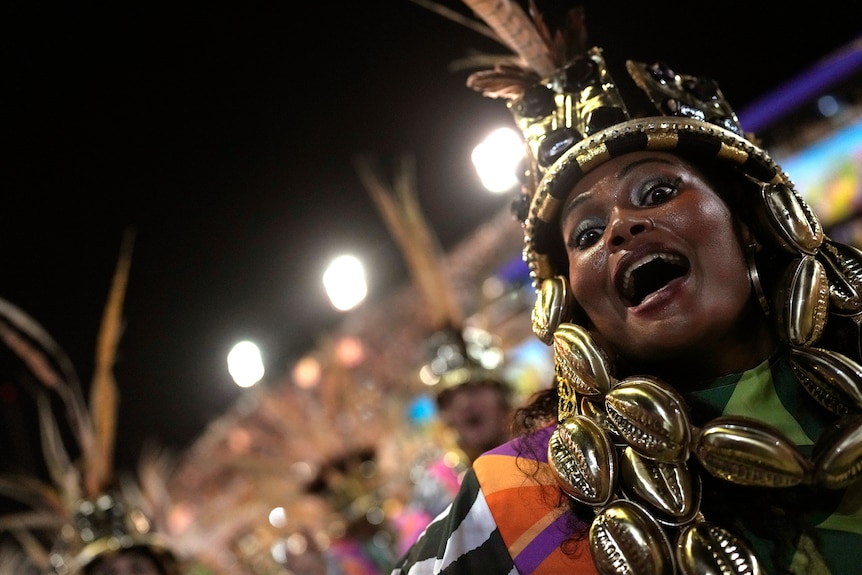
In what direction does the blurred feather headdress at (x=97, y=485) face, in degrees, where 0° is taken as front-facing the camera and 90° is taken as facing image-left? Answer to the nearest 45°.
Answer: approximately 315°

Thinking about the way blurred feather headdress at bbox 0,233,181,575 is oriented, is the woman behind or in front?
in front
